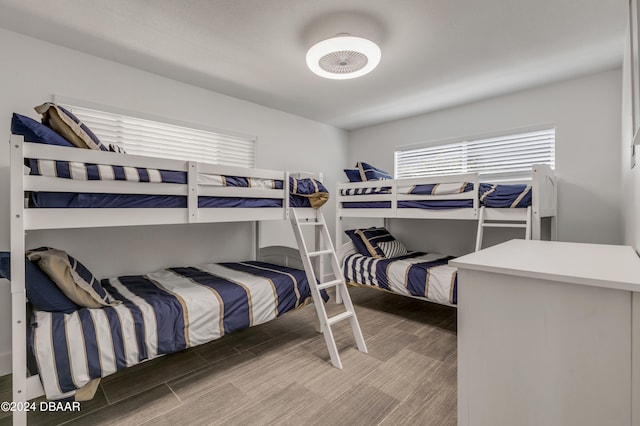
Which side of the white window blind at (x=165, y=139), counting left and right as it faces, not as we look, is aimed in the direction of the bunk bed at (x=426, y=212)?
front

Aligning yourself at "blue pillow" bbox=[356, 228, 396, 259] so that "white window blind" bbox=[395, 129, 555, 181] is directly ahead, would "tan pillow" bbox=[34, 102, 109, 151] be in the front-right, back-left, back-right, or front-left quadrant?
back-right

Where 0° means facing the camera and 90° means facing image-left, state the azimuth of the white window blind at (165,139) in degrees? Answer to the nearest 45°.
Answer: approximately 315°

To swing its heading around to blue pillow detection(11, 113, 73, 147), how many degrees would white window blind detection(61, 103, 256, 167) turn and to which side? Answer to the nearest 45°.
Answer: approximately 90° to its right

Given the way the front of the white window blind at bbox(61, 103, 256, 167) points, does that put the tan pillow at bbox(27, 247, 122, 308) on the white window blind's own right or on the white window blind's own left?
on the white window blind's own right

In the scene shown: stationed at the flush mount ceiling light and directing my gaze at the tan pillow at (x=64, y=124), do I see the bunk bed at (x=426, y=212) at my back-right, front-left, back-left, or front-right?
back-right

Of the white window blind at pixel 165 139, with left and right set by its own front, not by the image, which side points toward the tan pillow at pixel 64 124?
right

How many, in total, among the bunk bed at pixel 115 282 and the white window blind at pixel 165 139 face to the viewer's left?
0
